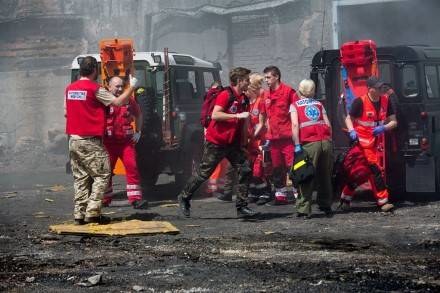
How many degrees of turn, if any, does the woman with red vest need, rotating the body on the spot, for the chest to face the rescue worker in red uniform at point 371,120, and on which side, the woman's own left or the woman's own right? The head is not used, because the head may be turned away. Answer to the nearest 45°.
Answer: approximately 45° to the woman's own right

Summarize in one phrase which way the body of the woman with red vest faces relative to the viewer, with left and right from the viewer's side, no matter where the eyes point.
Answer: facing away from the viewer

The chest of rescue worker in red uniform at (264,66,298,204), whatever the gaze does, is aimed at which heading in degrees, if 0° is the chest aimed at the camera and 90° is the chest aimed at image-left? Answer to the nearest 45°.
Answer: approximately 45°

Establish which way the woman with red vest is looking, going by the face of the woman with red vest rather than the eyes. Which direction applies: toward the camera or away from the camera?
away from the camera

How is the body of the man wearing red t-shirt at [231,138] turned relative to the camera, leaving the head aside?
to the viewer's right

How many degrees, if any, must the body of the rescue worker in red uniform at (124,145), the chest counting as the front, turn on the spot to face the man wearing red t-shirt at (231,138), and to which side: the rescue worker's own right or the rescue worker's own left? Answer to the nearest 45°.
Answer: approximately 45° to the rescue worker's own left

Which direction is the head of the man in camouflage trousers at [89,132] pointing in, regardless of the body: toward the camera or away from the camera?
away from the camera
